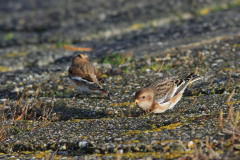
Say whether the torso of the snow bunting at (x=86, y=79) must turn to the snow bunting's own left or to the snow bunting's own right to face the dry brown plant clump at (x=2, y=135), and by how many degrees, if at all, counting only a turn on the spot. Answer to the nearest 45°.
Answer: approximately 90° to the snow bunting's own left

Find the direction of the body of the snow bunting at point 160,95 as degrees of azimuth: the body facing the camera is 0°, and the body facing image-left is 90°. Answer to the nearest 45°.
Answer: approximately 45°

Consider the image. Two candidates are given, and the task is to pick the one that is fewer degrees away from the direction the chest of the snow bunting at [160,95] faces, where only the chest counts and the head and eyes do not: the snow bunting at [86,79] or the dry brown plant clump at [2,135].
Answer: the dry brown plant clump

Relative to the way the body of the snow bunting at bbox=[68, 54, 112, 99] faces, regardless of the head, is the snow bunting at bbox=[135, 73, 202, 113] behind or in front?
behind

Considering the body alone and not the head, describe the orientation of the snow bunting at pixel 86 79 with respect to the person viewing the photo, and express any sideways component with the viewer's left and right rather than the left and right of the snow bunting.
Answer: facing away from the viewer and to the left of the viewer

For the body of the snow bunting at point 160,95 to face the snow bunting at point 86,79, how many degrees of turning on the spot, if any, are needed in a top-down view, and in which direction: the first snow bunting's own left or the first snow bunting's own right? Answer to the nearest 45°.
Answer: approximately 90° to the first snow bunting's own right

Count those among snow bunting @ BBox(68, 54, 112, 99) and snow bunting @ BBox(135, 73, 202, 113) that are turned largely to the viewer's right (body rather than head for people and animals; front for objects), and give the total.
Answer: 0

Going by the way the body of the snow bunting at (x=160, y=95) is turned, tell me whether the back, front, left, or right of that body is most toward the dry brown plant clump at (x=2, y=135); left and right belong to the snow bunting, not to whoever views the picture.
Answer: front
